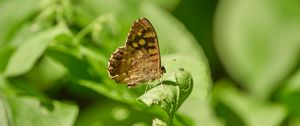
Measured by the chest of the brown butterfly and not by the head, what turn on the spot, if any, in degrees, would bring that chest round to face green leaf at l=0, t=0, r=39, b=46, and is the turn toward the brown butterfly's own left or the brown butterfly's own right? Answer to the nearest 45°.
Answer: approximately 135° to the brown butterfly's own left

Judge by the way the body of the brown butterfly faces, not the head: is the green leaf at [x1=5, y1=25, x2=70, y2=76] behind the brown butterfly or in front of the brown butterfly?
behind

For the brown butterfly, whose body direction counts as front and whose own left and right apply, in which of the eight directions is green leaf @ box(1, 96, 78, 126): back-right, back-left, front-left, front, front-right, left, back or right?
back

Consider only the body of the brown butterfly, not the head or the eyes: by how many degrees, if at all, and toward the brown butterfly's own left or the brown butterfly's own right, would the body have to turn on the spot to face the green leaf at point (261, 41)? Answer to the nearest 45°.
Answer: approximately 45° to the brown butterfly's own left

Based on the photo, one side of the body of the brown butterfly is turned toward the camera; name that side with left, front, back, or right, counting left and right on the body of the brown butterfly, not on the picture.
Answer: right
